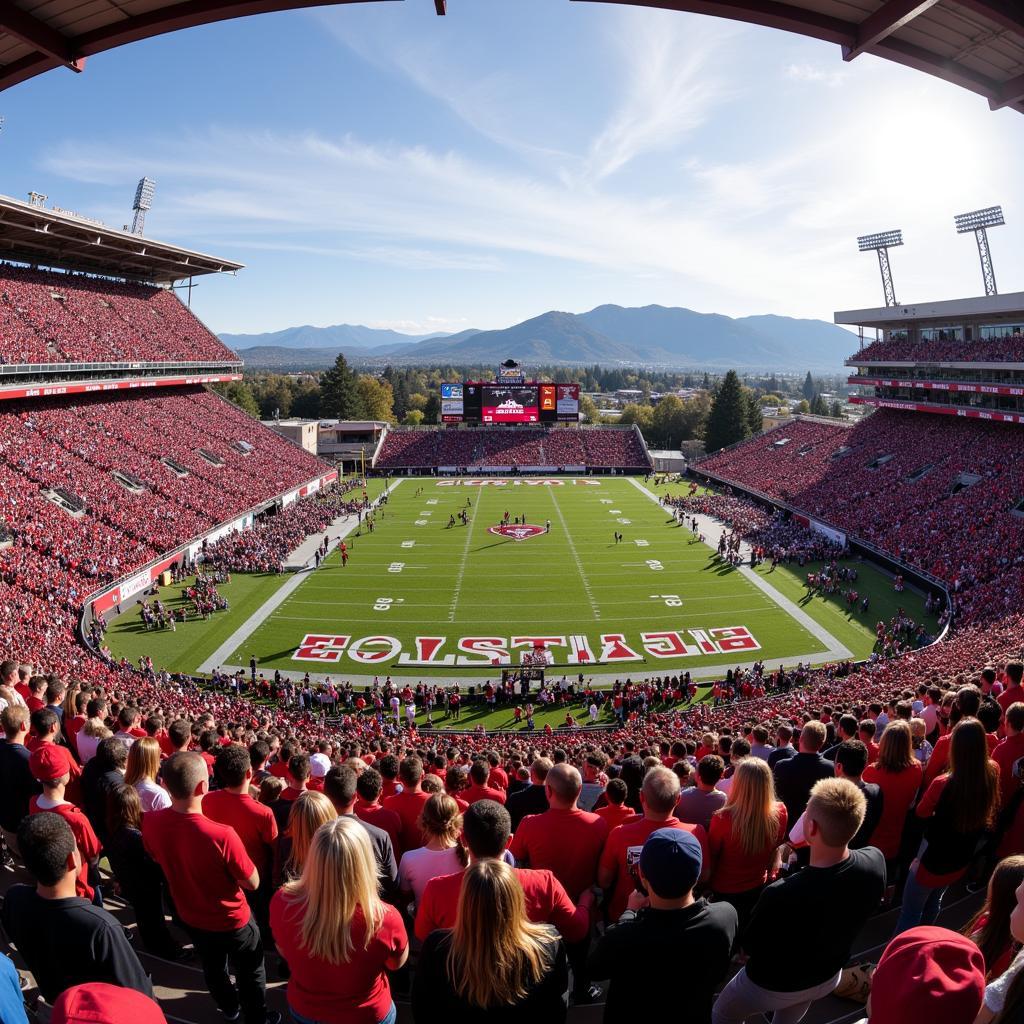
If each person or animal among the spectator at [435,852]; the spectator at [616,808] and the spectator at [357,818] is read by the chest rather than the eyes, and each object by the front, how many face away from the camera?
3

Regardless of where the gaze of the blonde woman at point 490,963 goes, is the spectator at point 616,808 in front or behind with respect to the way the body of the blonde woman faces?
in front

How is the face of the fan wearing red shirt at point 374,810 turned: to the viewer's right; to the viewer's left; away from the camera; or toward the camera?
away from the camera

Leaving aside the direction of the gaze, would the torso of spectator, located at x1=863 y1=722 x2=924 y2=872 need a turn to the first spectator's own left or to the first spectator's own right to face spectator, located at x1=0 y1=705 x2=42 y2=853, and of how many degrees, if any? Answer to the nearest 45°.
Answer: approximately 90° to the first spectator's own left

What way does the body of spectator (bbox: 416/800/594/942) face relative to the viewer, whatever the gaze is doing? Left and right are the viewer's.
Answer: facing away from the viewer

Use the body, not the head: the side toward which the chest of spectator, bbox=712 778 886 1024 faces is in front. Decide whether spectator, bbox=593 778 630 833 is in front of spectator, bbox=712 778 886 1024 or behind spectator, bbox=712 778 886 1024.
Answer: in front

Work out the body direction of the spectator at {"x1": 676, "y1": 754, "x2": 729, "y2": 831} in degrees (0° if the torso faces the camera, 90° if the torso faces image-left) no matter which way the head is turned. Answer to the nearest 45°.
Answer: approximately 180°

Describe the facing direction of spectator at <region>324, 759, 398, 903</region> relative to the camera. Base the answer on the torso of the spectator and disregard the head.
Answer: away from the camera

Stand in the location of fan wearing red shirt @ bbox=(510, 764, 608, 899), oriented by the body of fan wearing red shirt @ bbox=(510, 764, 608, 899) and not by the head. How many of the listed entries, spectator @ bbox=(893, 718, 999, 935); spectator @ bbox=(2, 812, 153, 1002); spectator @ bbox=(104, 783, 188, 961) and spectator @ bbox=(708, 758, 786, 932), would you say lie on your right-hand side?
2

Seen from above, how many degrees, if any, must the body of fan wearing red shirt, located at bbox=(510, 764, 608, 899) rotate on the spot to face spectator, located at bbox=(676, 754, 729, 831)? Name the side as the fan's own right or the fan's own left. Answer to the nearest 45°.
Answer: approximately 45° to the fan's own right

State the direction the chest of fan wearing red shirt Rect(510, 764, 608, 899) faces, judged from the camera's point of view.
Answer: away from the camera

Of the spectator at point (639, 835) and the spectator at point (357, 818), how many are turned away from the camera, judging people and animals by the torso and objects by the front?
2

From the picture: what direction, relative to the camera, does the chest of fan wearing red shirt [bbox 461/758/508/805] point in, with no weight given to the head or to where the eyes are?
away from the camera
